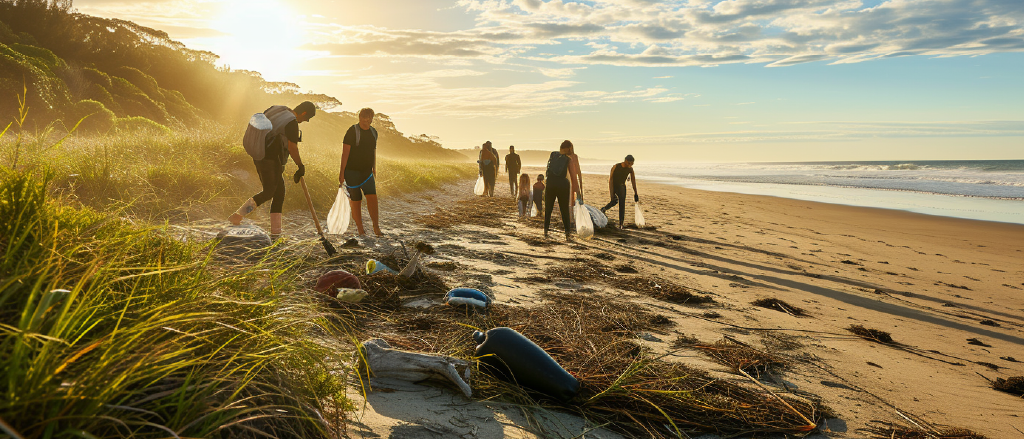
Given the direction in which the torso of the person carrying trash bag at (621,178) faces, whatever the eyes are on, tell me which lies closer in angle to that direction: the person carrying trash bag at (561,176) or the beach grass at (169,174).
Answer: the person carrying trash bag

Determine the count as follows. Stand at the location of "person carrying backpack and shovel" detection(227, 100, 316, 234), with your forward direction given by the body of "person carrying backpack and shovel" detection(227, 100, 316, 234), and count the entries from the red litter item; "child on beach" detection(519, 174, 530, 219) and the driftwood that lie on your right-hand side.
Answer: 2

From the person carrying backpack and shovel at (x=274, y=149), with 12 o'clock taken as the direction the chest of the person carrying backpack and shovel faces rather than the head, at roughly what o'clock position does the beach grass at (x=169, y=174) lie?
The beach grass is roughly at 8 o'clock from the person carrying backpack and shovel.

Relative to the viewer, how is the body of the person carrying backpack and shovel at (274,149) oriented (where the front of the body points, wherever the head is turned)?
to the viewer's right

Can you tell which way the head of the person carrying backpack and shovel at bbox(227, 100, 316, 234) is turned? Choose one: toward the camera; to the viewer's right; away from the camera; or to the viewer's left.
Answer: to the viewer's right

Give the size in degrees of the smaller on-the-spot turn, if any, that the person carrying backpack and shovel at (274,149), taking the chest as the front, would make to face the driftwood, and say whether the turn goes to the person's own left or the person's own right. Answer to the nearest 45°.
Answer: approximately 90° to the person's own right
